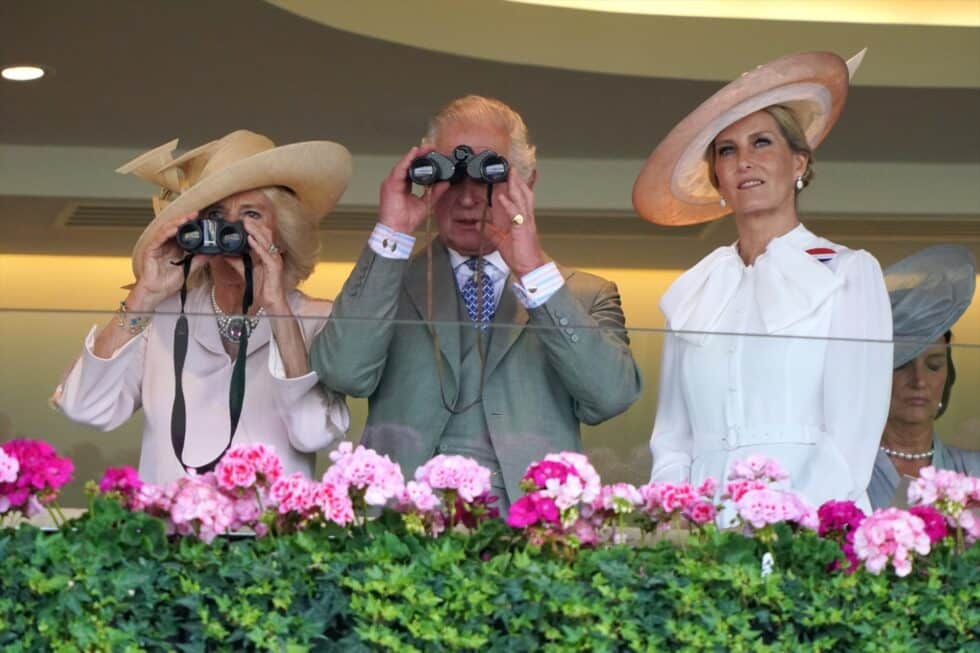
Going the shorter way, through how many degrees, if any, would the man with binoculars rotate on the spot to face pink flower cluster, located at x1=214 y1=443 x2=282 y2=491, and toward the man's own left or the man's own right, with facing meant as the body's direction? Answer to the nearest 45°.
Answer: approximately 45° to the man's own right

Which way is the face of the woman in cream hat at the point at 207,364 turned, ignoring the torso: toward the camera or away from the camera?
toward the camera

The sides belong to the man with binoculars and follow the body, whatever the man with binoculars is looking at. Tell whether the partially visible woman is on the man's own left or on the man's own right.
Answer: on the man's own left

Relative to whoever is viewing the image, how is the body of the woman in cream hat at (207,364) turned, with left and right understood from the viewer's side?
facing the viewer

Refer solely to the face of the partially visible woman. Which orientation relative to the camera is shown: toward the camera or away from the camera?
toward the camera

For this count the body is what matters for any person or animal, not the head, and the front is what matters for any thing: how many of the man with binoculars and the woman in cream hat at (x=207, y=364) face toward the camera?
2

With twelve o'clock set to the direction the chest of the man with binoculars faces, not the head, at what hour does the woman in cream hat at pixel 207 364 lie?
The woman in cream hat is roughly at 3 o'clock from the man with binoculars.
